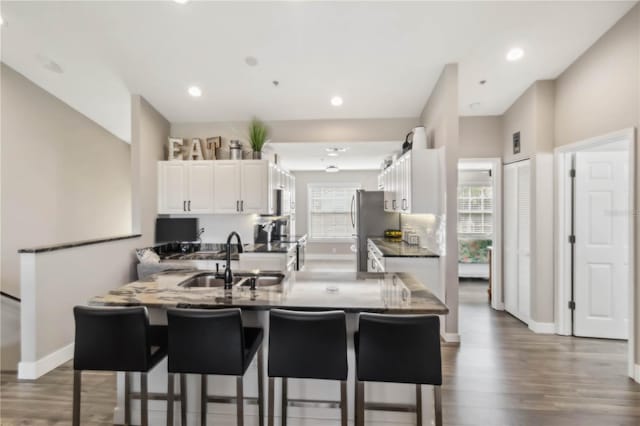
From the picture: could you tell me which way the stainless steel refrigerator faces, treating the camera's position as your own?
facing to the left of the viewer

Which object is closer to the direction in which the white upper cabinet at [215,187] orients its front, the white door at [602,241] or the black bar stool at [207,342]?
the black bar stool

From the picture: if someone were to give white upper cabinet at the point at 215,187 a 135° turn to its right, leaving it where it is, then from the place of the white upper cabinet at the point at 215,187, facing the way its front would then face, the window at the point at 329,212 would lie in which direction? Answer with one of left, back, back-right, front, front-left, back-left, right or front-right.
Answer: right

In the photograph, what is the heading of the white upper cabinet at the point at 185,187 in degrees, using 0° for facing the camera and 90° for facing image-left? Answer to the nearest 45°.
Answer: approximately 0°

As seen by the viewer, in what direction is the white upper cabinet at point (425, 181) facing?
to the viewer's left

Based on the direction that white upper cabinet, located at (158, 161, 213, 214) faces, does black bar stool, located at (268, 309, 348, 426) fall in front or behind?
in front

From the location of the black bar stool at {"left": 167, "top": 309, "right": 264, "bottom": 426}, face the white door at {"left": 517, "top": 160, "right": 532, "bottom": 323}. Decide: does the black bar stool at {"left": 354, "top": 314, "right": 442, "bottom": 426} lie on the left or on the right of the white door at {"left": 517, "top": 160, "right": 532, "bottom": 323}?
right

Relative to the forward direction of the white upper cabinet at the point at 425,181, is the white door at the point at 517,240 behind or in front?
behind
